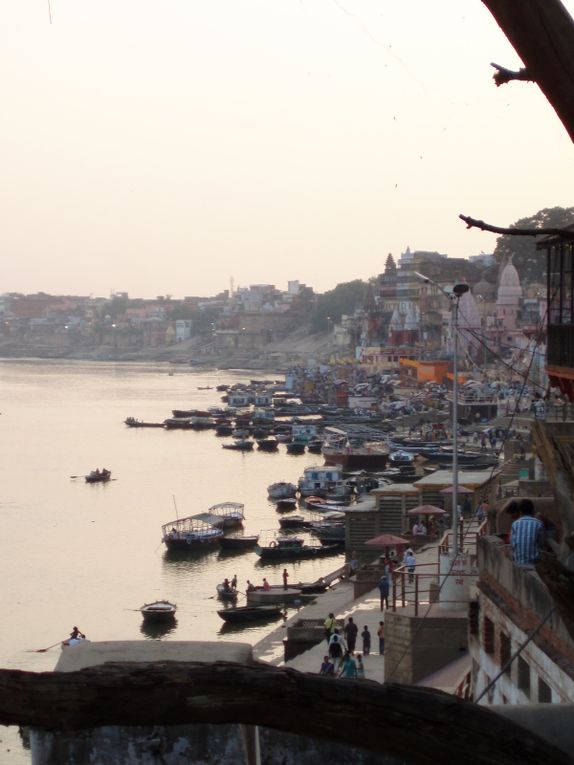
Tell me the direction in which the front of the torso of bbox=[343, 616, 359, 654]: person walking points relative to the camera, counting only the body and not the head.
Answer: away from the camera

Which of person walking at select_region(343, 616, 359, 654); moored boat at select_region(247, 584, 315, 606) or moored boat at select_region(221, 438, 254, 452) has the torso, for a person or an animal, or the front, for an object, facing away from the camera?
the person walking

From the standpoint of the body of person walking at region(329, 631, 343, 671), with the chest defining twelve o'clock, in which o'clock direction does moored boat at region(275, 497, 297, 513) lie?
The moored boat is roughly at 12 o'clock from the person walking.

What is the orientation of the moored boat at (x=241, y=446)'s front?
to the viewer's left

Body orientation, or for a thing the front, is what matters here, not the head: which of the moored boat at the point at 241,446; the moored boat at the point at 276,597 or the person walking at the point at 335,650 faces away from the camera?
the person walking

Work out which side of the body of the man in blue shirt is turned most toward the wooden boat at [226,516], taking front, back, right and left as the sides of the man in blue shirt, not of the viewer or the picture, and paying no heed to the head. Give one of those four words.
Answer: front
